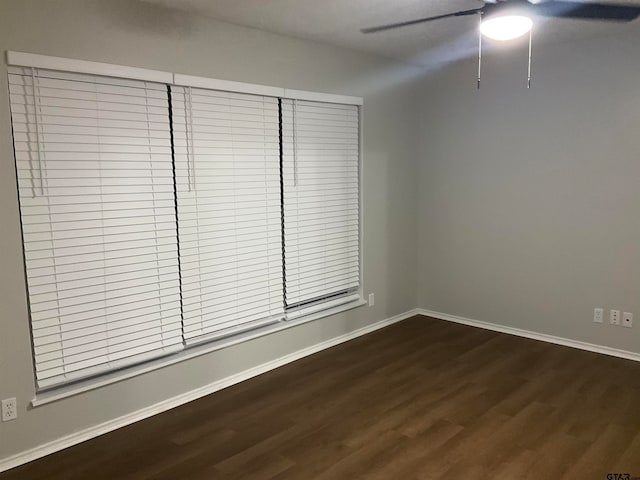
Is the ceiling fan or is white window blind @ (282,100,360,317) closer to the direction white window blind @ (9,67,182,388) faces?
the ceiling fan

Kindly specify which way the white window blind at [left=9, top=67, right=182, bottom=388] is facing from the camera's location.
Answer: facing the viewer and to the right of the viewer

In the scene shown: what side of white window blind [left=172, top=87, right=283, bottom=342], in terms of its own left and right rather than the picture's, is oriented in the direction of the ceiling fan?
front

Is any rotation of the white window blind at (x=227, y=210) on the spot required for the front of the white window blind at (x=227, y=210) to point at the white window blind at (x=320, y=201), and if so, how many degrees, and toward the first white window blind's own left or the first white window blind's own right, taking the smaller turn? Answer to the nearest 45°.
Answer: approximately 90° to the first white window blind's own left

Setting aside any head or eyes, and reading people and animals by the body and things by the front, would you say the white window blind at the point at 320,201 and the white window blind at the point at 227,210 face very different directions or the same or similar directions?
same or similar directions

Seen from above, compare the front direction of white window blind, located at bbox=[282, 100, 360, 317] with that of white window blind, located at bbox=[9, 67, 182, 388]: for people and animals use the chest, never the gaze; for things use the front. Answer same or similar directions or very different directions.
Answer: same or similar directions

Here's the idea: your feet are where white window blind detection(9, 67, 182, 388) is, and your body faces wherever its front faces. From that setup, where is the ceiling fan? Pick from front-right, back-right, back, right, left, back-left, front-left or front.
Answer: front

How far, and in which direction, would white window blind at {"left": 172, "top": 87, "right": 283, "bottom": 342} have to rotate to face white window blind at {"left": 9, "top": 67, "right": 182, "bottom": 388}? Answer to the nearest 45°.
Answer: approximately 90° to its right

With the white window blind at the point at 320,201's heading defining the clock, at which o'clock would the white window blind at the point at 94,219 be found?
the white window blind at the point at 94,219 is roughly at 3 o'clock from the white window blind at the point at 320,201.

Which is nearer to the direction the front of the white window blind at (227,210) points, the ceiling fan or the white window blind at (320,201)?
the ceiling fan

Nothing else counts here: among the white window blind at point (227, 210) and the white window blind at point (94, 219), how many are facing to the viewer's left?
0

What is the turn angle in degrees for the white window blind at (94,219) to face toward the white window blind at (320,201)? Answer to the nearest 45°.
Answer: approximately 45° to its left
